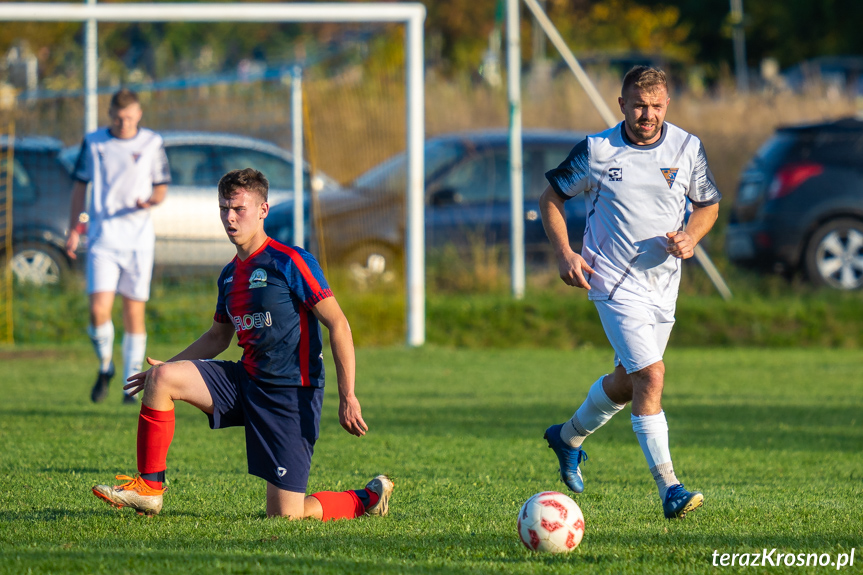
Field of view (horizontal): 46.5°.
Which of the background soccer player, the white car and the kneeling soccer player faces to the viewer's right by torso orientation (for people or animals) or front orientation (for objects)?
the white car

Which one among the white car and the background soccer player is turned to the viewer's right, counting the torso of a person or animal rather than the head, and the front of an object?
the white car

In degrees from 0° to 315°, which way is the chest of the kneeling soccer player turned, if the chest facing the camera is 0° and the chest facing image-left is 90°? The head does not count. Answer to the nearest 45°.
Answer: approximately 45°

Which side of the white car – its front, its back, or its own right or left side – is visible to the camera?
right

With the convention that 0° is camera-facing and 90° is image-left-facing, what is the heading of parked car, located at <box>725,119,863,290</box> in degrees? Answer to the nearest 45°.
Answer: approximately 225°

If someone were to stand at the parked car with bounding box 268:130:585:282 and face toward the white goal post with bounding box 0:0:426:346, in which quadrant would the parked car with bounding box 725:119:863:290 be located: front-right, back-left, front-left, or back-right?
back-left

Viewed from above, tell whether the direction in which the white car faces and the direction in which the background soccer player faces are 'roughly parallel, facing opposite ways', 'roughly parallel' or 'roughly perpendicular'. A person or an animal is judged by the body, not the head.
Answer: roughly perpendicular

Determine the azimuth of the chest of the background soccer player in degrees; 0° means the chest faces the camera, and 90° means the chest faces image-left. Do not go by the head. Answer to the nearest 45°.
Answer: approximately 0°

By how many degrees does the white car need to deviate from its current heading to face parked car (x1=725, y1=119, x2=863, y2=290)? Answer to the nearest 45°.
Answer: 0° — it already faces it

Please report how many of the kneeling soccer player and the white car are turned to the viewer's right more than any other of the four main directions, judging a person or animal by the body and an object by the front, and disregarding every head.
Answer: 1
